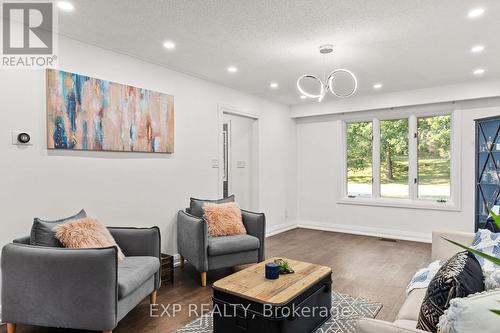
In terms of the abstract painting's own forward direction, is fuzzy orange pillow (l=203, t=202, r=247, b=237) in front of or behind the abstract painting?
in front

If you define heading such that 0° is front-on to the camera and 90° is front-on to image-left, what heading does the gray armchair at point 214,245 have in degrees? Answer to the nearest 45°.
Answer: approximately 315°

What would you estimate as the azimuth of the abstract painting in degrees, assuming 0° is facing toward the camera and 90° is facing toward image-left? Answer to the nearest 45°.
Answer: approximately 315°

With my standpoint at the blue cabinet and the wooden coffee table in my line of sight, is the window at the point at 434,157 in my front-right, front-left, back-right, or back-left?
back-right
